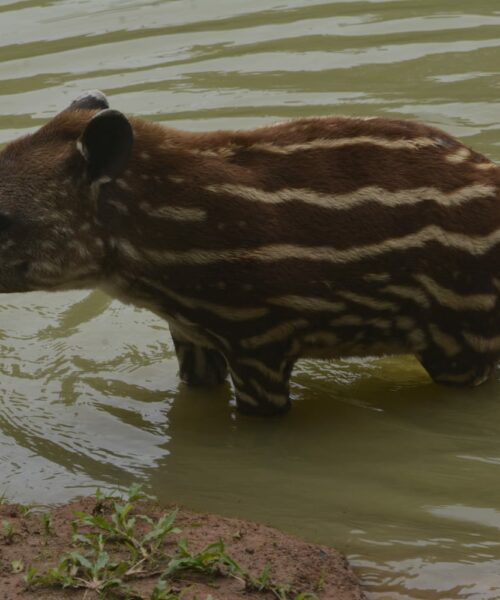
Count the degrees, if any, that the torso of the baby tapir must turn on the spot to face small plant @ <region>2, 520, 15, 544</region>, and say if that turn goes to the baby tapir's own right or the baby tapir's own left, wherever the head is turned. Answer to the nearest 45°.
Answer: approximately 45° to the baby tapir's own left

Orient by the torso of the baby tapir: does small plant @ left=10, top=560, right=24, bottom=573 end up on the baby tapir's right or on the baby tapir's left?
on the baby tapir's left

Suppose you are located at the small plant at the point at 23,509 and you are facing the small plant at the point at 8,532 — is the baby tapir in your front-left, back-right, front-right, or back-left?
back-left

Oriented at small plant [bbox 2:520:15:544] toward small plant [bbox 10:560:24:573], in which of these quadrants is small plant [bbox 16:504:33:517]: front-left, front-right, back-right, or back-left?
back-left

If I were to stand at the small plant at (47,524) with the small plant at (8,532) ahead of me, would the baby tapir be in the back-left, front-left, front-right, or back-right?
back-right

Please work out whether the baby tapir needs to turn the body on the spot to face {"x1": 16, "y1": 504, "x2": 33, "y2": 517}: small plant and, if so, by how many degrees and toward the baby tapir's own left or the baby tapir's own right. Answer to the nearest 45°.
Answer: approximately 45° to the baby tapir's own left

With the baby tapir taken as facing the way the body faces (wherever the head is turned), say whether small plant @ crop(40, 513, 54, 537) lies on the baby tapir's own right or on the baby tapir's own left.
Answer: on the baby tapir's own left

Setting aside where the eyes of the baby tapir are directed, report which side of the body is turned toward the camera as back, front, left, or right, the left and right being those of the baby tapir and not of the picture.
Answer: left
